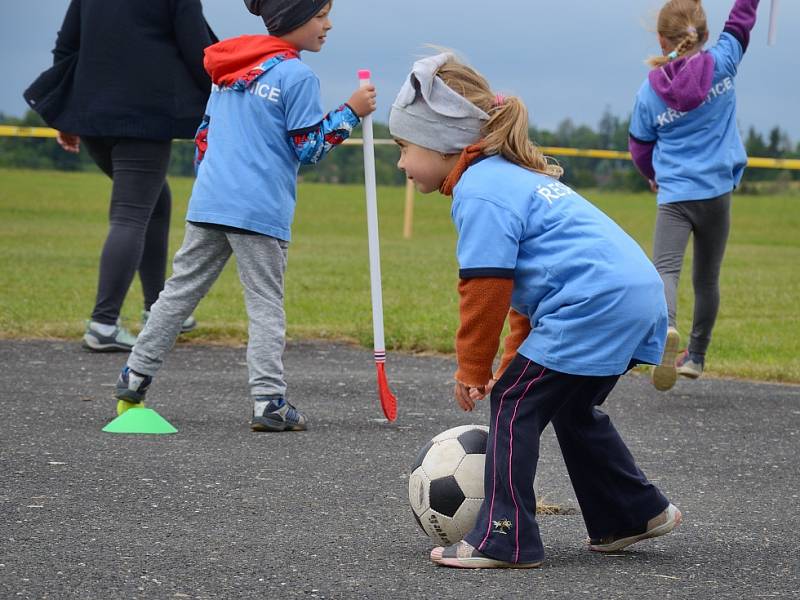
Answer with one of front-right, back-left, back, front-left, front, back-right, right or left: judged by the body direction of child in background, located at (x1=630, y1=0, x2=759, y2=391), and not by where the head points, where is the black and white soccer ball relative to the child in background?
back

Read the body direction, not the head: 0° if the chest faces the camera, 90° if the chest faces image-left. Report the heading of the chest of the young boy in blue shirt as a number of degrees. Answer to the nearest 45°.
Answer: approximately 225°

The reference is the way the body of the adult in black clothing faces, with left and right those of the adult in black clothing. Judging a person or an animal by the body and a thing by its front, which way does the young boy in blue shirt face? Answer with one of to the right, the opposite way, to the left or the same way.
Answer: the same way

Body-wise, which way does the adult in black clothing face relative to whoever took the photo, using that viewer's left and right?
facing away from the viewer and to the right of the viewer

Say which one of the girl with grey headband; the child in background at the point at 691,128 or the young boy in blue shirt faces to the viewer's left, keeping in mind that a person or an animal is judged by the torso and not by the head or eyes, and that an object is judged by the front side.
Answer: the girl with grey headband

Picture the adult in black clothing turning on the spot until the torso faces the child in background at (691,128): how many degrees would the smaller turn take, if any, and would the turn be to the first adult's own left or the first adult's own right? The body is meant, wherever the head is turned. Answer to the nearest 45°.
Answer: approximately 45° to the first adult's own right

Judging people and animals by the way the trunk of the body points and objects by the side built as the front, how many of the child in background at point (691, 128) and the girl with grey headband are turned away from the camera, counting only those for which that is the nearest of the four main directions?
1

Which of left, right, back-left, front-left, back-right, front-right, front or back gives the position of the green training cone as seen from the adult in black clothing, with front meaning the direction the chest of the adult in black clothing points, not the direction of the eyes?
back-right

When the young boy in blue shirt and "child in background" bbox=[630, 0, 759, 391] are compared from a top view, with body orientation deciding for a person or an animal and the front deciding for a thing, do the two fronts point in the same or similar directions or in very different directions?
same or similar directions

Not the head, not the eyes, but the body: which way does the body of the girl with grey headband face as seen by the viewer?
to the viewer's left

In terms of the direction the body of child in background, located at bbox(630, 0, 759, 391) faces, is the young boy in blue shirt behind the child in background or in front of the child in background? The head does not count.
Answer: behind

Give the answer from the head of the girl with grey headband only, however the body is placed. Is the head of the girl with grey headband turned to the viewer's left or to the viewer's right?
to the viewer's left

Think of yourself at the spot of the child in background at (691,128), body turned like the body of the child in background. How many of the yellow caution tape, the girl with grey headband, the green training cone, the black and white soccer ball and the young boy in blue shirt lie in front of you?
1

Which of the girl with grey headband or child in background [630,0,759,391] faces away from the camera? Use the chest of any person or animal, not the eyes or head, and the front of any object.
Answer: the child in background

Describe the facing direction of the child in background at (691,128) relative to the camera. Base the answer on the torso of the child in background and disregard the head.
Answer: away from the camera

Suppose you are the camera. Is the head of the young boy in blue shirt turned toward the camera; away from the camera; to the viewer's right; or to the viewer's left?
to the viewer's right

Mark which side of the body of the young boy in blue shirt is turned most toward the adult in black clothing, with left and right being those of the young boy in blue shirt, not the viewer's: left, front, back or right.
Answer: left

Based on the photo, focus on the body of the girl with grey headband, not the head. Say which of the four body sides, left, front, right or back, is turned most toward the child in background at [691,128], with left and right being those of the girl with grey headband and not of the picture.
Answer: right

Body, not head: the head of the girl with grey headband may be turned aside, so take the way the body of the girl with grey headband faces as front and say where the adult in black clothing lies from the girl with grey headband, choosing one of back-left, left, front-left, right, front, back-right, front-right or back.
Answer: front-right
